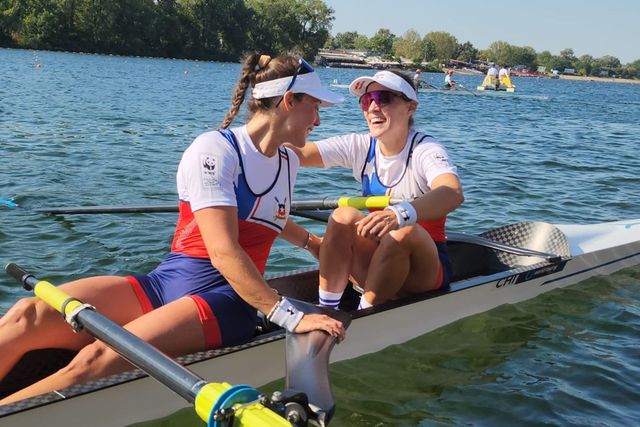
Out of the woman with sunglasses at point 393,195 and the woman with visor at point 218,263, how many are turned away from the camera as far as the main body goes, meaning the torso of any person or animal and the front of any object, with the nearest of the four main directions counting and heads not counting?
0

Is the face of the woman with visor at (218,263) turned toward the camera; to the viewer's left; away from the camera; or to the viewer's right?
to the viewer's right

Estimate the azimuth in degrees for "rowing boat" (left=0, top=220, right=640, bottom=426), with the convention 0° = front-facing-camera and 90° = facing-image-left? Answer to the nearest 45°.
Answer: approximately 225°

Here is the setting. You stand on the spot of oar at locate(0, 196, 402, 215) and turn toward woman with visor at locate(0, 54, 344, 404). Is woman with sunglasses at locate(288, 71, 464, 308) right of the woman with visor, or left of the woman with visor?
left

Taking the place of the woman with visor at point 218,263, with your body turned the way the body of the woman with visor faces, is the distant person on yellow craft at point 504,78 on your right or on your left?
on your left

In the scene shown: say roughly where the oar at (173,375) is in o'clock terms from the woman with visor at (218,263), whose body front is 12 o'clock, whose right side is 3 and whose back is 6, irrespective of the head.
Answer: The oar is roughly at 2 o'clock from the woman with visor.

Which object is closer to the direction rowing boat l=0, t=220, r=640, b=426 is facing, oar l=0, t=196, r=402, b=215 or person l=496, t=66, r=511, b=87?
the person

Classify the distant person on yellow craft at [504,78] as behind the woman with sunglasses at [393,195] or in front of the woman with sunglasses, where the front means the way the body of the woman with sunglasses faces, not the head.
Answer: behind

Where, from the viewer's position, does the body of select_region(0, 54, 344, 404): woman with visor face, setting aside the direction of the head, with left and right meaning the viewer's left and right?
facing the viewer and to the right of the viewer
